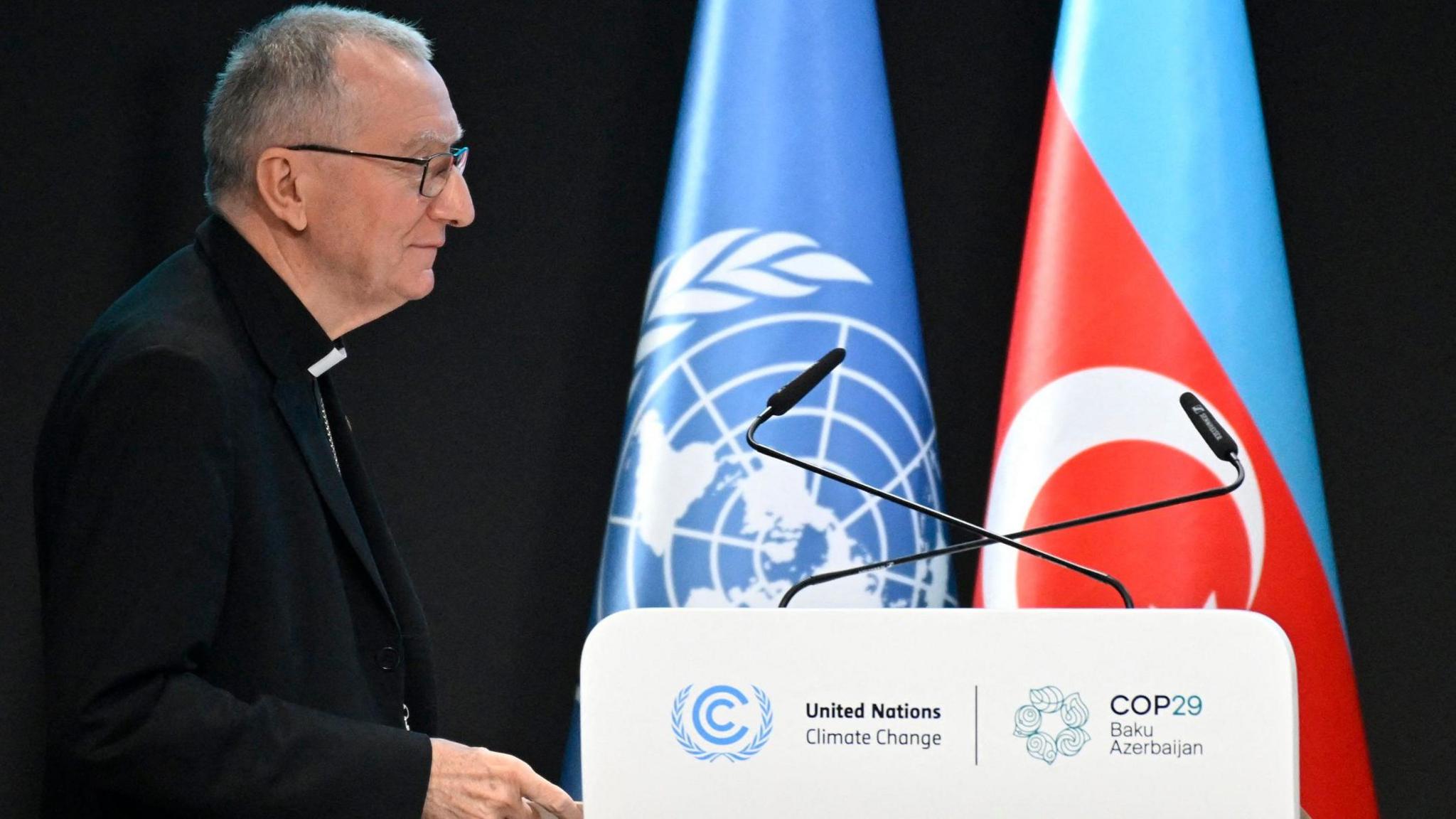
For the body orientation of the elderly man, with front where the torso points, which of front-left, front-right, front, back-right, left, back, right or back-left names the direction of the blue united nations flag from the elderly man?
front-left

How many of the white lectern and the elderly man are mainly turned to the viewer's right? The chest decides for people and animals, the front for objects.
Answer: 1

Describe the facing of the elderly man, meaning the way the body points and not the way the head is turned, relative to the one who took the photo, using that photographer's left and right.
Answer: facing to the right of the viewer

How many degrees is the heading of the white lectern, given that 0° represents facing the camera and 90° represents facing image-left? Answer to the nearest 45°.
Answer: approximately 0°

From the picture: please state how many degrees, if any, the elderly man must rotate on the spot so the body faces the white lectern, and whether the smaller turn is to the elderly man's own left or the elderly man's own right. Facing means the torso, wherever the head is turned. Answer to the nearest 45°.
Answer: approximately 45° to the elderly man's own right

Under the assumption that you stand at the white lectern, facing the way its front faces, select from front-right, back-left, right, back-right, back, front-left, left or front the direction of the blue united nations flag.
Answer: back

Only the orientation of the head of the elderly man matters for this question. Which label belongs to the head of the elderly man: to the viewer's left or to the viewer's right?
to the viewer's right
